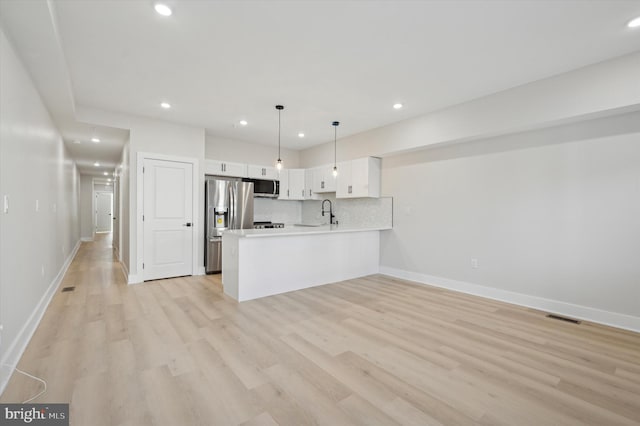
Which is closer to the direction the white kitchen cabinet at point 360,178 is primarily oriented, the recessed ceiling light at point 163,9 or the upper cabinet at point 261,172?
the recessed ceiling light

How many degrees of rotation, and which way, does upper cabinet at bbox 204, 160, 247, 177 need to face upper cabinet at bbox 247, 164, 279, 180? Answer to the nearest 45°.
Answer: approximately 45° to its left

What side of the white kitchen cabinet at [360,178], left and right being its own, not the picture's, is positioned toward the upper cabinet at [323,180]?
right

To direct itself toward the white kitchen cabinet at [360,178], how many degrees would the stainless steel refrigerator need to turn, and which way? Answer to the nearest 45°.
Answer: approximately 45° to its left

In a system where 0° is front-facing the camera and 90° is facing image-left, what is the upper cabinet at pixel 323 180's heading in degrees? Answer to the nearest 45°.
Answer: approximately 45°

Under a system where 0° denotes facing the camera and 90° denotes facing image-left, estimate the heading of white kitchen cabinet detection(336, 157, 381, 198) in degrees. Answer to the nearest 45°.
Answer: approximately 45°

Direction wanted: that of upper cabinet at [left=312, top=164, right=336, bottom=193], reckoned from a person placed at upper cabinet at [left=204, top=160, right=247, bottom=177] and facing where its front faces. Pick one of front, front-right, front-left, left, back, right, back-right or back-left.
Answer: front-left

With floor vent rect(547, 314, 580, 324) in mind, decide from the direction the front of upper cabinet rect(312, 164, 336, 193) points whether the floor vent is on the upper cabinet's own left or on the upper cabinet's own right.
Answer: on the upper cabinet's own left

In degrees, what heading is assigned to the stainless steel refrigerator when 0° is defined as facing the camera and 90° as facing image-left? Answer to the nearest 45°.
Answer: approximately 315°

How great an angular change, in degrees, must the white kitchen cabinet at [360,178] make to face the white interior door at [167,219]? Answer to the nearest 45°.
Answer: approximately 45° to its right
